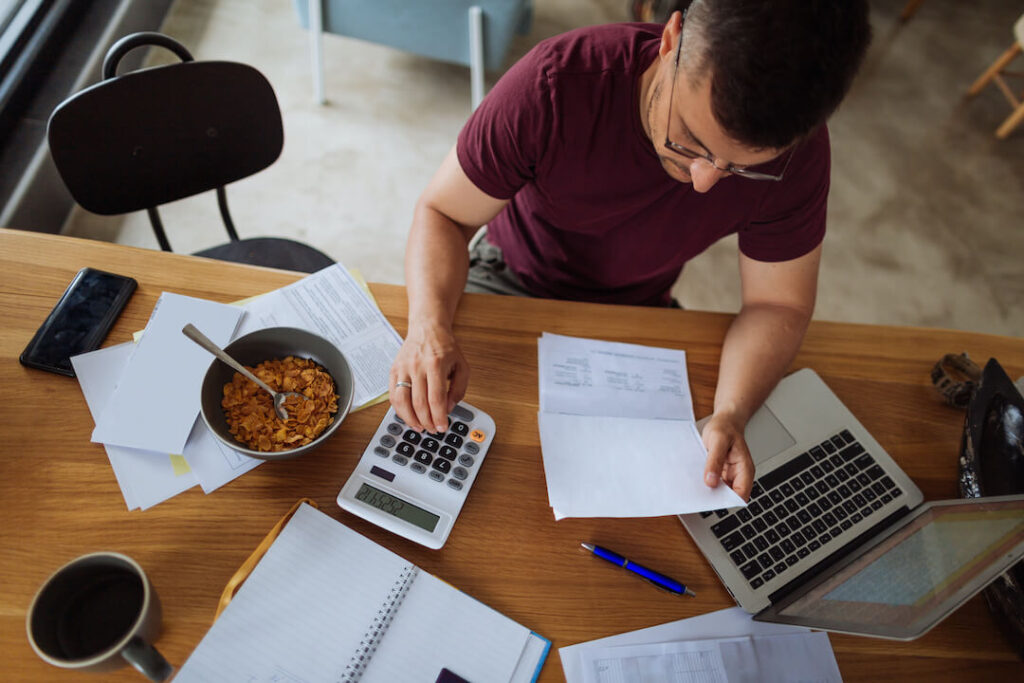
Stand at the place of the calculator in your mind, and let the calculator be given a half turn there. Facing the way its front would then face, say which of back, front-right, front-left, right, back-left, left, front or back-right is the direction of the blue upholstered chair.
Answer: back-right

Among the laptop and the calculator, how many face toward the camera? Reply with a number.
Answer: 0

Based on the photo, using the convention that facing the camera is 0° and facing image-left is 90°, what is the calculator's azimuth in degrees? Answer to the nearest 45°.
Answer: approximately 225°

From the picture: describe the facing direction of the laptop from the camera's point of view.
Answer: facing away from the viewer and to the left of the viewer

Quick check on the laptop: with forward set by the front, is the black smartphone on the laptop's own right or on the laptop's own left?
on the laptop's own left
